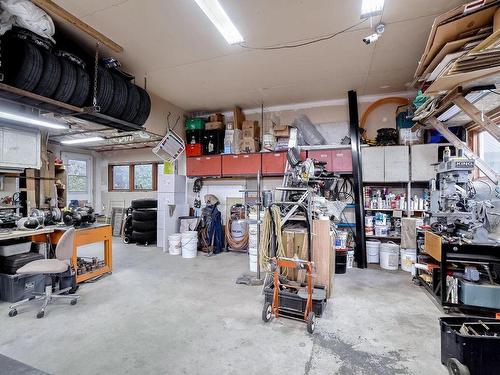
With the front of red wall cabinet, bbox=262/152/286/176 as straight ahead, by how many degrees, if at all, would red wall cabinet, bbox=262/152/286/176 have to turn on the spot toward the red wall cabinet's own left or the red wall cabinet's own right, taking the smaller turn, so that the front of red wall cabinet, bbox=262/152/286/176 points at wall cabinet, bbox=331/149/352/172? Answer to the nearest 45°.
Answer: approximately 90° to the red wall cabinet's own left

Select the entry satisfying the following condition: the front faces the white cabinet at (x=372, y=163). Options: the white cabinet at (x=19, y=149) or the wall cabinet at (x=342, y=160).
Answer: the white cabinet at (x=19, y=149)

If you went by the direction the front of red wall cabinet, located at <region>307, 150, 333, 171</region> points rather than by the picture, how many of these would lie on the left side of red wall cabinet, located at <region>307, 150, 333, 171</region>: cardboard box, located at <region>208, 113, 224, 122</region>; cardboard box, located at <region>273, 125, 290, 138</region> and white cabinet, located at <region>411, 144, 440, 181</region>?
1

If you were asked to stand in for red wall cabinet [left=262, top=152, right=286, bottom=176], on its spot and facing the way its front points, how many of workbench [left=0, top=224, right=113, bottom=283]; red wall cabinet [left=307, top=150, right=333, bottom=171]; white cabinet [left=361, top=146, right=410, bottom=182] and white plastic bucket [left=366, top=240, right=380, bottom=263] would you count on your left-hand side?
3

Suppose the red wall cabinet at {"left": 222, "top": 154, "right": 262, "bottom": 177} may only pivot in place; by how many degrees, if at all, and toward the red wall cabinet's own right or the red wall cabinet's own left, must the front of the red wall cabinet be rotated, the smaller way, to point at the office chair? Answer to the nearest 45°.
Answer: approximately 45° to the red wall cabinet's own right

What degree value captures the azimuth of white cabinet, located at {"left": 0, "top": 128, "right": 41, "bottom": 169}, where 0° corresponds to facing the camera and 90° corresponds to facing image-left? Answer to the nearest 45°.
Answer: approximately 315°

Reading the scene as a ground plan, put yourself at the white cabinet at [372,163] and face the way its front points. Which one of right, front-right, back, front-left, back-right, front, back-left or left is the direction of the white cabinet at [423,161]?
left

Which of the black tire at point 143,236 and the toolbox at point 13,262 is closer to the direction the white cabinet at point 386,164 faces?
the toolbox

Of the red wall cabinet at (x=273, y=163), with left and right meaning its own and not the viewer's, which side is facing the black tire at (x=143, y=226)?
right

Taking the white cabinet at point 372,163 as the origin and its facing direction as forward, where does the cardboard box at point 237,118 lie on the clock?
The cardboard box is roughly at 3 o'clock from the white cabinet.

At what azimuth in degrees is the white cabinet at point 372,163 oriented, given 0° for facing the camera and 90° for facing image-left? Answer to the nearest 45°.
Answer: approximately 0°

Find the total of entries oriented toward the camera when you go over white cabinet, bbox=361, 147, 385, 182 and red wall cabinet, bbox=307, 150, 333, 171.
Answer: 2

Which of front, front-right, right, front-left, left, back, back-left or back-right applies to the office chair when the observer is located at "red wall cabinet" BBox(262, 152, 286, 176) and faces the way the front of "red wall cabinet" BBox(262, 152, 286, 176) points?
front-right

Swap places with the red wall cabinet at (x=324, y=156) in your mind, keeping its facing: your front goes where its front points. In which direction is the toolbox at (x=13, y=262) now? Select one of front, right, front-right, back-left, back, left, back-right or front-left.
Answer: front-right

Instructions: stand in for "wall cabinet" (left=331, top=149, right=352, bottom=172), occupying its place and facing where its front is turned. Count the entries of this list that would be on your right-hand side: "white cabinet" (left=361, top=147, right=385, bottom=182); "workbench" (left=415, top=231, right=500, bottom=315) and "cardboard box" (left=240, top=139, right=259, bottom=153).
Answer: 1
